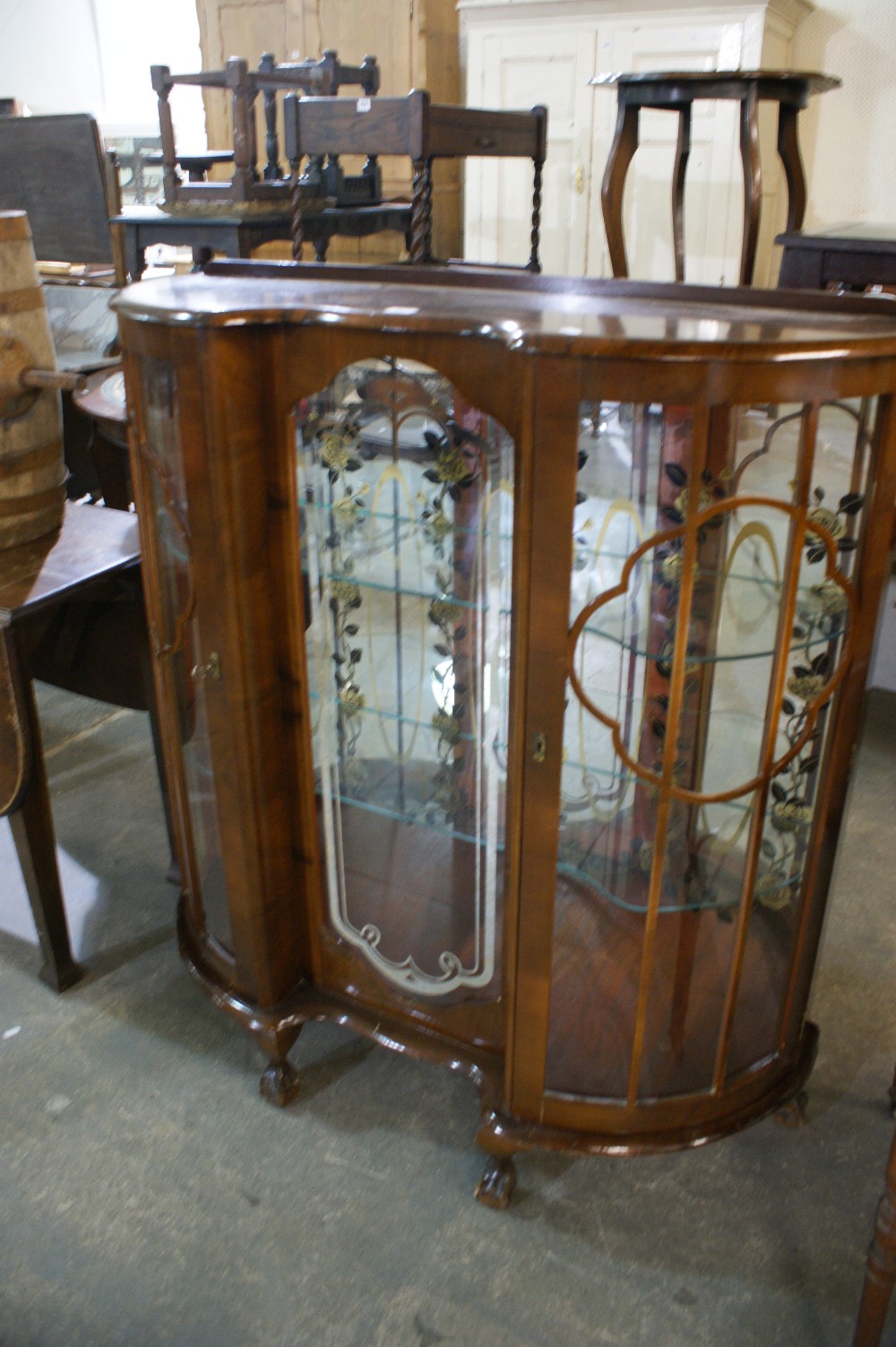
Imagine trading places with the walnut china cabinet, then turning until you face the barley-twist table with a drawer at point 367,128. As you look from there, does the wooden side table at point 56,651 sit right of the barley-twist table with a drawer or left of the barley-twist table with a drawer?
left

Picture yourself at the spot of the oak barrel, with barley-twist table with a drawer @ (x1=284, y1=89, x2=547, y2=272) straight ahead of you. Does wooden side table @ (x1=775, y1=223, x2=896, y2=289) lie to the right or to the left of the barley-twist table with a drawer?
right

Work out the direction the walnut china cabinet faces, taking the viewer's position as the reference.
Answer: facing the viewer and to the left of the viewer

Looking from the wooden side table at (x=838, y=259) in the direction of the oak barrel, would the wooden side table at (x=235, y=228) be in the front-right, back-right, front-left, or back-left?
front-right

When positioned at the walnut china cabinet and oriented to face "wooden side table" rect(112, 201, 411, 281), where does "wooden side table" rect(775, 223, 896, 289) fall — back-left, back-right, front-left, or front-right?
front-right

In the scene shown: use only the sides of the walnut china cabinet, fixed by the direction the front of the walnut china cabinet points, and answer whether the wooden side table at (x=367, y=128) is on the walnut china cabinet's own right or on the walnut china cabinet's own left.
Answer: on the walnut china cabinet's own right

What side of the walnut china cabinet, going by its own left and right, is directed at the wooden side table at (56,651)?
right

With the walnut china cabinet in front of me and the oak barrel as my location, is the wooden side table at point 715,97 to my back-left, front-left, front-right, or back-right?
front-left

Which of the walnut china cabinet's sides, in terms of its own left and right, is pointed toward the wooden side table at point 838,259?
back

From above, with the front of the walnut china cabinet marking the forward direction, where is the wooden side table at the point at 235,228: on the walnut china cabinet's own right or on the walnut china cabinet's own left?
on the walnut china cabinet's own right

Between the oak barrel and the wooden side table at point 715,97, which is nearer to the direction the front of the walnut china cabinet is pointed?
the oak barrel

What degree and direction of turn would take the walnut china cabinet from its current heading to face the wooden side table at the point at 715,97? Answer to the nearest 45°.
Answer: approximately 135° to its right

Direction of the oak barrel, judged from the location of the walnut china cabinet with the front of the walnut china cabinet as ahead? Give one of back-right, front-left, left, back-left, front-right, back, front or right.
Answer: right

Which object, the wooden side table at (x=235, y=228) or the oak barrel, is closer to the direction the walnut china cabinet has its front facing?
the oak barrel
